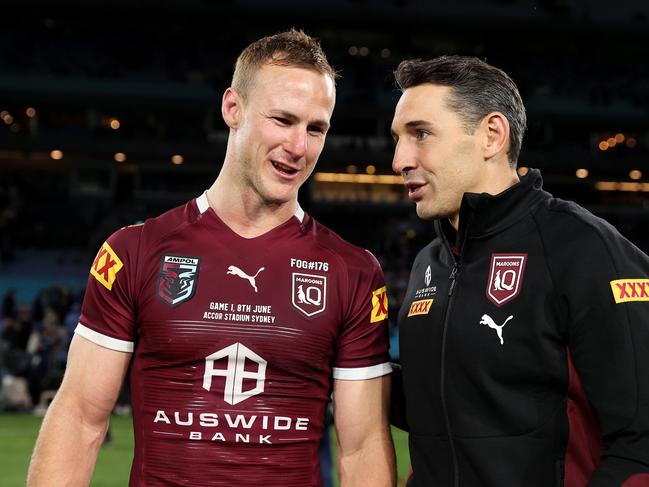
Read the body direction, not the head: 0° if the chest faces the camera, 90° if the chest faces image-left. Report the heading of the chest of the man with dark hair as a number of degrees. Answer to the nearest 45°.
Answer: approximately 45°

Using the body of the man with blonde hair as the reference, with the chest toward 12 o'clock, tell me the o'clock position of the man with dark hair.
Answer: The man with dark hair is roughly at 10 o'clock from the man with blonde hair.

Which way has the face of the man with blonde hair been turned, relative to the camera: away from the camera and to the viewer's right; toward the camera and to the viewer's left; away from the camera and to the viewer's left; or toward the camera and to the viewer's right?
toward the camera and to the viewer's right

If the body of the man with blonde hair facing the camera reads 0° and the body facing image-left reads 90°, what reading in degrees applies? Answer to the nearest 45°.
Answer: approximately 0°

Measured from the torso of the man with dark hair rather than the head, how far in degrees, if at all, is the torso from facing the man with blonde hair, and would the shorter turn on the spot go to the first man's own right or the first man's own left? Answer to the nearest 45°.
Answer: approximately 45° to the first man's own right
